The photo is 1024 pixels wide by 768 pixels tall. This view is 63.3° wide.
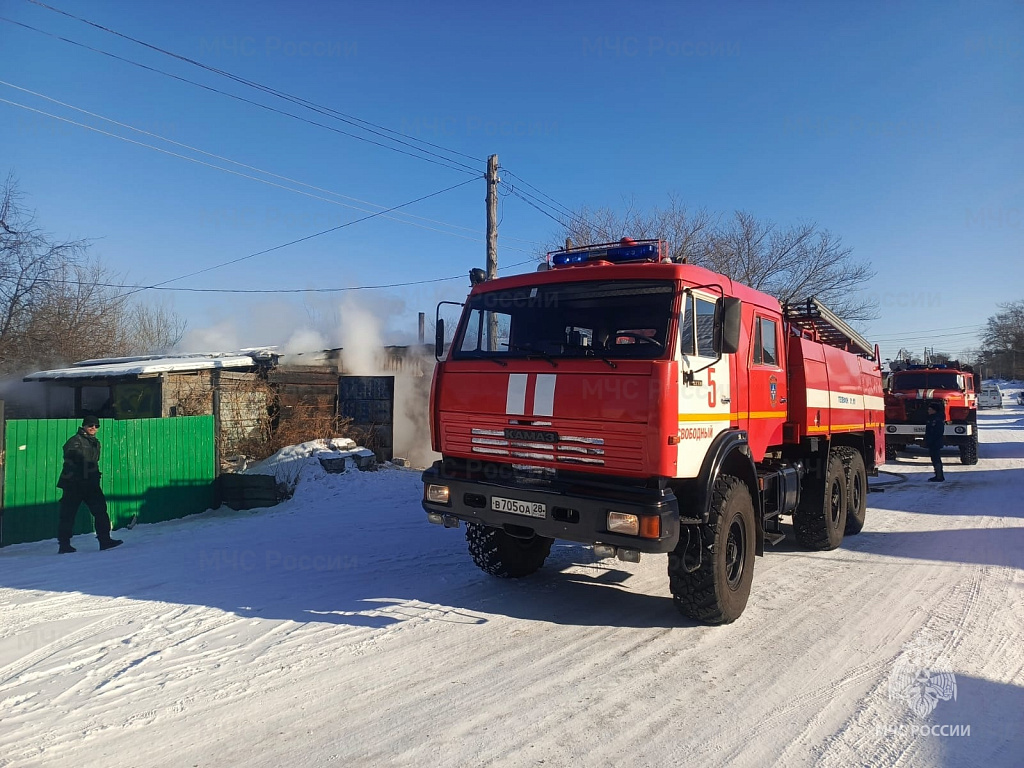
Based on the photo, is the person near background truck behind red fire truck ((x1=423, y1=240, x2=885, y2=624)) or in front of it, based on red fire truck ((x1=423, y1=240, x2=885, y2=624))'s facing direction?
behind

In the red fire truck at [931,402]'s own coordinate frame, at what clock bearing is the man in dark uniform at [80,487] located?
The man in dark uniform is roughly at 1 o'clock from the red fire truck.

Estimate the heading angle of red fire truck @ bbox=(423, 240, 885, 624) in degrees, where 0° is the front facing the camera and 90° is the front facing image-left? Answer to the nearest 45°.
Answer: approximately 45°

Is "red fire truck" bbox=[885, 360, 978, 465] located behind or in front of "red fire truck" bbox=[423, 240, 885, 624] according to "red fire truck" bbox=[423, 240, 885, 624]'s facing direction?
behind

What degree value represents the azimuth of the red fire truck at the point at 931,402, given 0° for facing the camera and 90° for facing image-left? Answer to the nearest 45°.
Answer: approximately 0°

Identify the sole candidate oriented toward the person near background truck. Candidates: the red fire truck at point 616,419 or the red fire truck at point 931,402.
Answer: the red fire truck at point 931,402

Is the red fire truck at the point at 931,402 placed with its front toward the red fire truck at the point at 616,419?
yes

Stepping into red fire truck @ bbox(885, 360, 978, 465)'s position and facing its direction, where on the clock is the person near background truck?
The person near background truck is roughly at 12 o'clock from the red fire truck.
